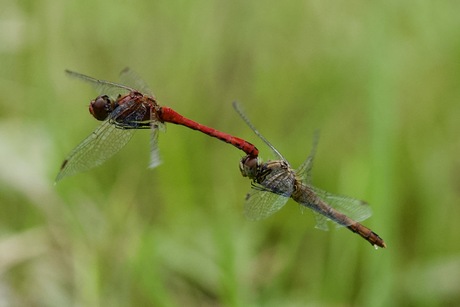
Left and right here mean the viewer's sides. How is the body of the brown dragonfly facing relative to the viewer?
facing to the left of the viewer

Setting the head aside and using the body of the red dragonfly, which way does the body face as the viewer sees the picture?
to the viewer's left
